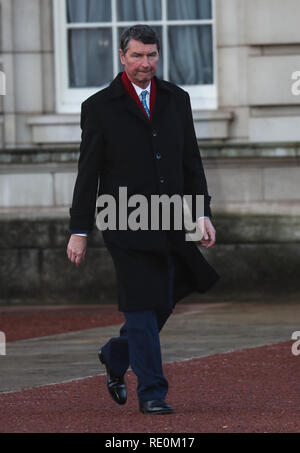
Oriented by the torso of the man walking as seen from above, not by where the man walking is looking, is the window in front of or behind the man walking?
behind

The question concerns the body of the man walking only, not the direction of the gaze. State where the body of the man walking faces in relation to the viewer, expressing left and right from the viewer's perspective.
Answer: facing the viewer and to the right of the viewer
